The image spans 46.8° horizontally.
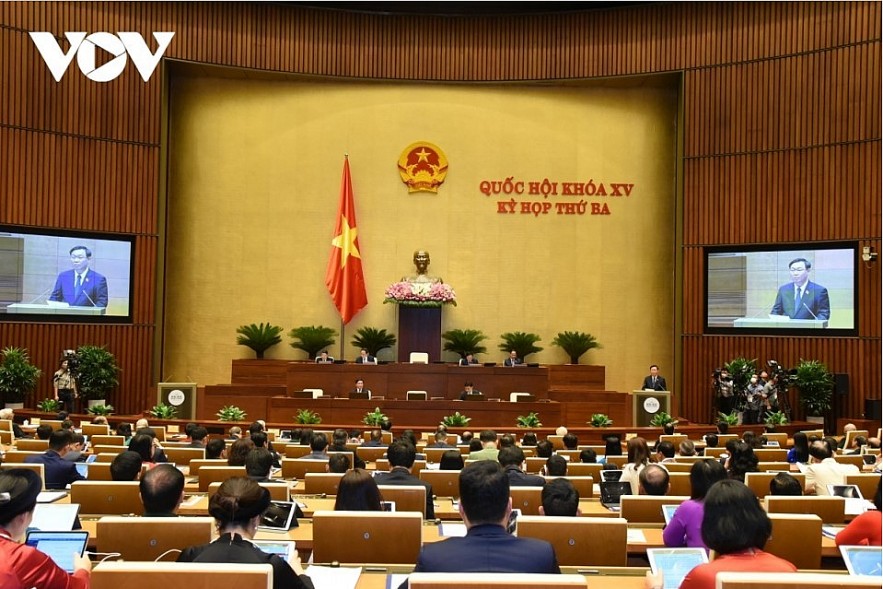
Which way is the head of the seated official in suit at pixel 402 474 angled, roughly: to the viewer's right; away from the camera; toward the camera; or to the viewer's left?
away from the camera

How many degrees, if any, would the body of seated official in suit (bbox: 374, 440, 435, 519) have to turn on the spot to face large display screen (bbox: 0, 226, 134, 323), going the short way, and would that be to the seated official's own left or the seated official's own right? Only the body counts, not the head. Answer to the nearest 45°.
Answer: approximately 45° to the seated official's own left

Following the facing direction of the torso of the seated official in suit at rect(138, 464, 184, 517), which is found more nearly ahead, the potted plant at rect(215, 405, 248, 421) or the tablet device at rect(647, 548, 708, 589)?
the potted plant

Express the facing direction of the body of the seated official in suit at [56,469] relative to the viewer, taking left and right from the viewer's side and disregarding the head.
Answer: facing away from the viewer and to the right of the viewer

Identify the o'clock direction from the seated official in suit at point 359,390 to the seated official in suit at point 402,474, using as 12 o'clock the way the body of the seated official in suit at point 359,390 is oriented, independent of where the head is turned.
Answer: the seated official in suit at point 402,474 is roughly at 12 o'clock from the seated official in suit at point 359,390.

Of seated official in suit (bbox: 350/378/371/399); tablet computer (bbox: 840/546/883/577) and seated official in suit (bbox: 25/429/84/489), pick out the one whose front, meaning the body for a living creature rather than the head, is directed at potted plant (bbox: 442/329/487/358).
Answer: seated official in suit (bbox: 25/429/84/489)

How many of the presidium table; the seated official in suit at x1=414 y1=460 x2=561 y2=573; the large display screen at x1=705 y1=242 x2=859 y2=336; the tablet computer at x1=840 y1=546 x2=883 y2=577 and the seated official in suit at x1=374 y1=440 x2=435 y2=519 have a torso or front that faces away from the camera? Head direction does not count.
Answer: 2

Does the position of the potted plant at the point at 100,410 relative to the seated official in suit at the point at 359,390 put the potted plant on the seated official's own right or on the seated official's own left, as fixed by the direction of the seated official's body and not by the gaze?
on the seated official's own right

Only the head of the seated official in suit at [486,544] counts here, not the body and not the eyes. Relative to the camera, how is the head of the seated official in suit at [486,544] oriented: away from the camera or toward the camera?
away from the camera

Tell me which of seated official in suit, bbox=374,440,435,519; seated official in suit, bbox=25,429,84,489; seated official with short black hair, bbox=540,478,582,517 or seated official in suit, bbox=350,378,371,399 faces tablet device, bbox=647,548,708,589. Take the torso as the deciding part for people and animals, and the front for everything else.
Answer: seated official in suit, bbox=350,378,371,399

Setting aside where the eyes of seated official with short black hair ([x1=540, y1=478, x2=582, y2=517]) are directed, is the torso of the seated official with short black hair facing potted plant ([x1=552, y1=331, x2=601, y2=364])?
yes

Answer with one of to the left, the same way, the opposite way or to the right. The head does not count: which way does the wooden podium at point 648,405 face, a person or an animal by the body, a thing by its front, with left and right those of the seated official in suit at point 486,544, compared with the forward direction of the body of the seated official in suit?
the opposite way

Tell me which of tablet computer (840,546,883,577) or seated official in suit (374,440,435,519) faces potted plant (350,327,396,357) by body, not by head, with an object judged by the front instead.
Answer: the seated official in suit

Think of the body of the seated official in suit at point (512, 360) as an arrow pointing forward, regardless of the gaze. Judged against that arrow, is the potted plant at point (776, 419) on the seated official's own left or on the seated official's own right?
on the seated official's own left

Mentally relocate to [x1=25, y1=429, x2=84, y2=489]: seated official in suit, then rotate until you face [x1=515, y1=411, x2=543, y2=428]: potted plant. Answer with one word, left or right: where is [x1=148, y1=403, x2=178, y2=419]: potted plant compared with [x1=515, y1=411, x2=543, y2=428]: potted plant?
left
